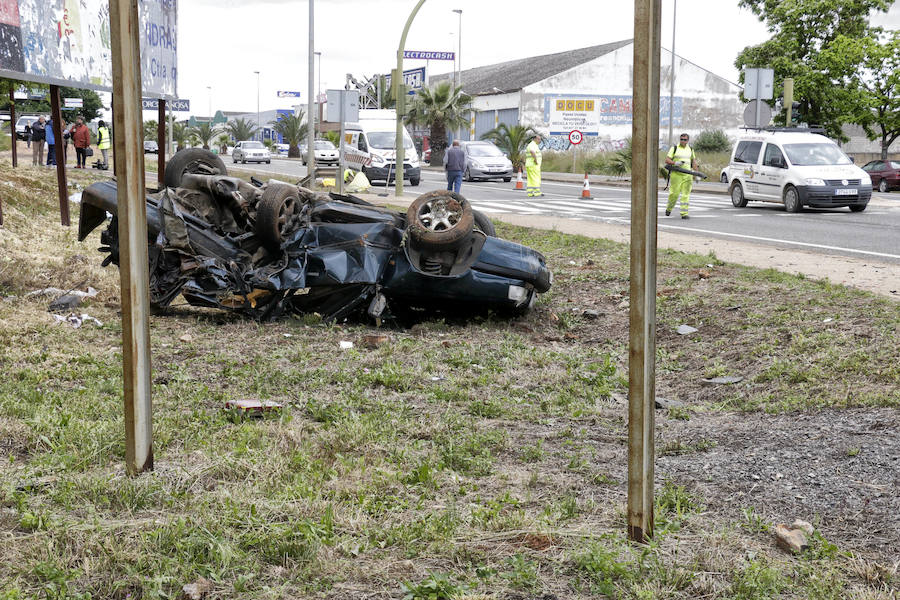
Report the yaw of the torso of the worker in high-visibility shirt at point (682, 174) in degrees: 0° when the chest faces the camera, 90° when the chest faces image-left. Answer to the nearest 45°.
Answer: approximately 0°

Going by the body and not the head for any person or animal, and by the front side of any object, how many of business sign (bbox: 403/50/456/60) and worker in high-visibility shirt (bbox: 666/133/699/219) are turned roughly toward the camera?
2

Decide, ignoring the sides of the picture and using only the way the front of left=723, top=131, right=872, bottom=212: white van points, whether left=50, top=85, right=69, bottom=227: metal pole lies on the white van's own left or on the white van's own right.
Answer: on the white van's own right

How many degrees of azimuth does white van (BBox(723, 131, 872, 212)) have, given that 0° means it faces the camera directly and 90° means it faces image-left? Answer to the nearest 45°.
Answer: approximately 315°

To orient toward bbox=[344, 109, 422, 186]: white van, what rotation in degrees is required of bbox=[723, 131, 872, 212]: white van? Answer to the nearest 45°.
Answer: approximately 180°

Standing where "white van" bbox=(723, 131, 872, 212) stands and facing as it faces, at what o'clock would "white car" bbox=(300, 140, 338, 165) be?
The white car is roughly at 6 o'clock from the white van.

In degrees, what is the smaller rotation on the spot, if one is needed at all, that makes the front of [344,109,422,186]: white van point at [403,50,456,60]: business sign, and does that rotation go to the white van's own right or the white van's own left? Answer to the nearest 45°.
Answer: approximately 135° to the white van's own left

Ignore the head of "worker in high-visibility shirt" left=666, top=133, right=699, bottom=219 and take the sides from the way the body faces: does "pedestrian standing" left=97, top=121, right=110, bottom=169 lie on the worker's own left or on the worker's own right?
on the worker's own right
